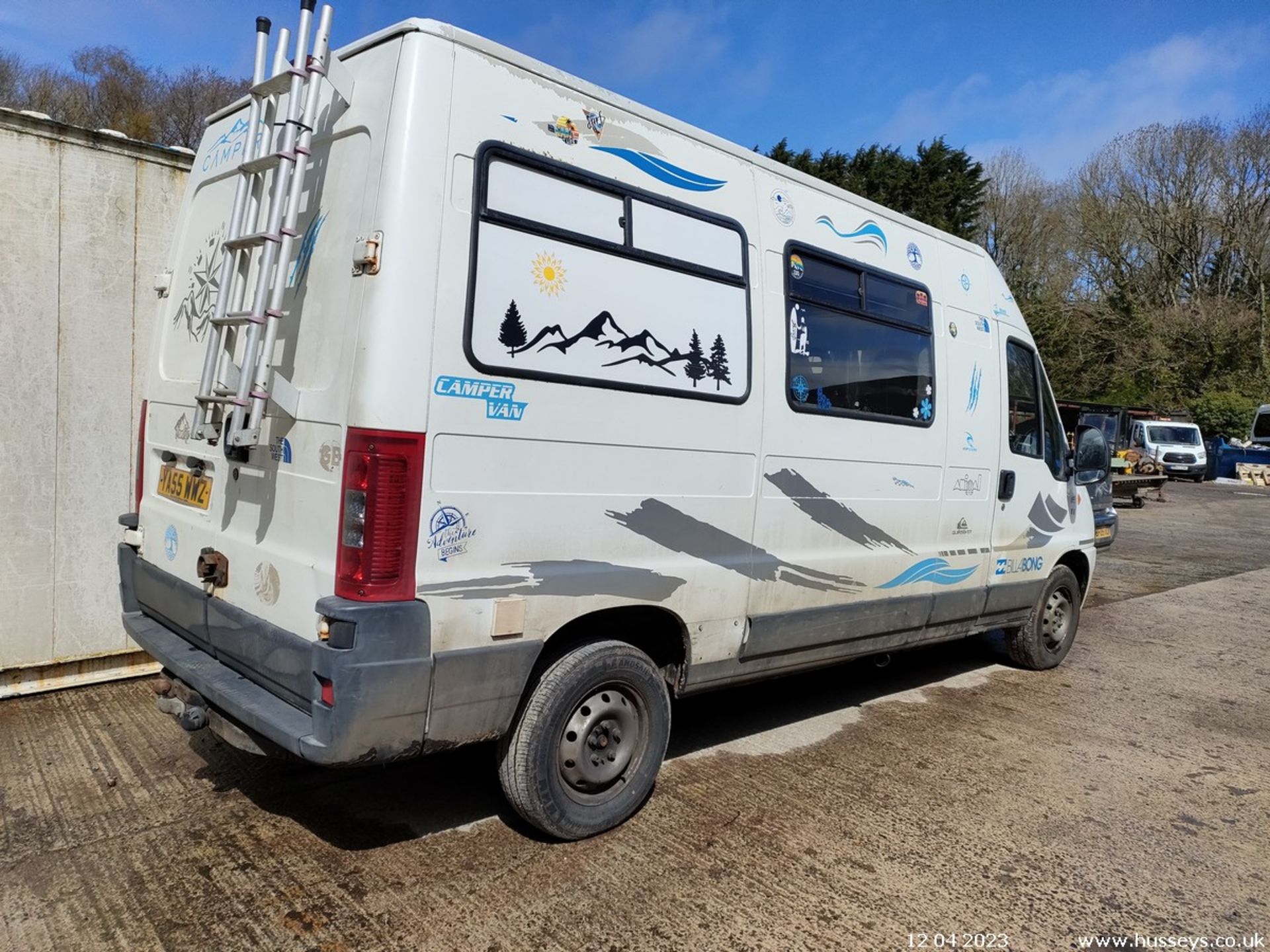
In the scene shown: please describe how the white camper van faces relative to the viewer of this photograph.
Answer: facing away from the viewer and to the right of the viewer

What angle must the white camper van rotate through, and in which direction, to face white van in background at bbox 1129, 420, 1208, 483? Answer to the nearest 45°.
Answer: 0° — it already faces it
